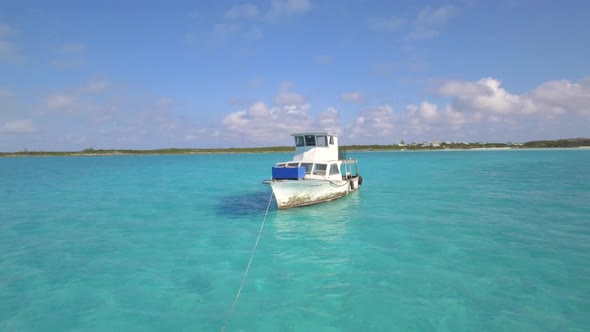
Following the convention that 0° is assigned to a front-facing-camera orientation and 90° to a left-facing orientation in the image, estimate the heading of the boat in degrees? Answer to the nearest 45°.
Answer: approximately 45°
